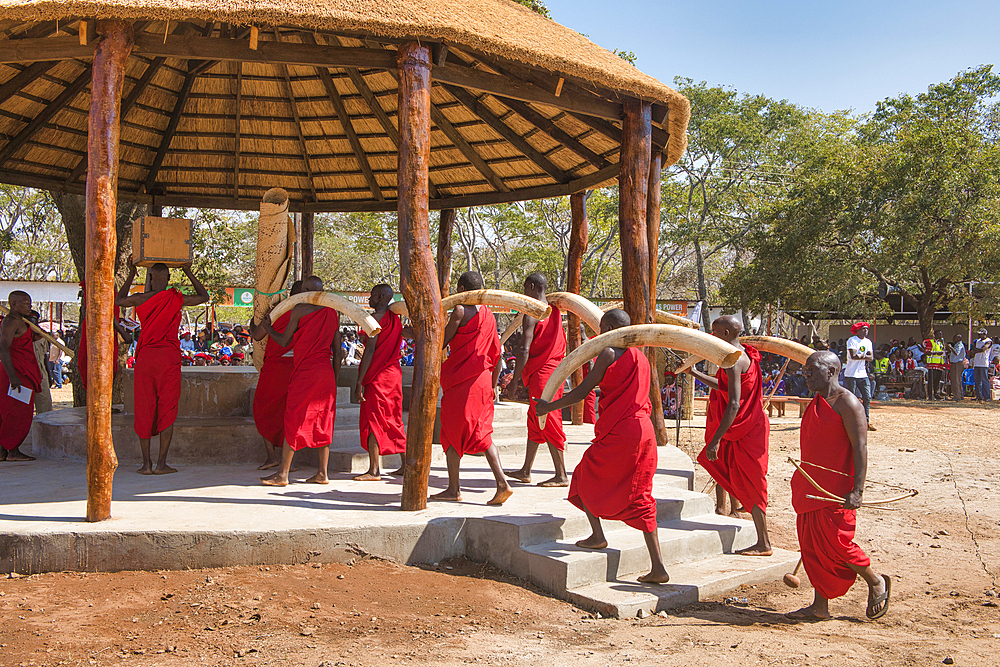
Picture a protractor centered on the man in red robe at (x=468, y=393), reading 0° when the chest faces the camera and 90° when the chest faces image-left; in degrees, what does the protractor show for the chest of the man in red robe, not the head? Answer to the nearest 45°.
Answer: approximately 135°

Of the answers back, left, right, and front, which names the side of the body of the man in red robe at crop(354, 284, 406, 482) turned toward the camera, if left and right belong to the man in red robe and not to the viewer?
left

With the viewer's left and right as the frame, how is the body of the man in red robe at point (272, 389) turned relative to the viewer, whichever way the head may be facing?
facing to the left of the viewer

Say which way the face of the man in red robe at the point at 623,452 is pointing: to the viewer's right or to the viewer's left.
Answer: to the viewer's left

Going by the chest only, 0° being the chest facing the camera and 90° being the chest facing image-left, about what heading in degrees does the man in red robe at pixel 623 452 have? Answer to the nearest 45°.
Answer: approximately 135°

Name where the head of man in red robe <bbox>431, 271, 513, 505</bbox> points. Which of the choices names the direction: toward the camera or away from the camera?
away from the camera

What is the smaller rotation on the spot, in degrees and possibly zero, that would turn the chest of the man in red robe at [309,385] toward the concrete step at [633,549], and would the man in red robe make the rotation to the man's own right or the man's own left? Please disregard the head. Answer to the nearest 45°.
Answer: approximately 180°
